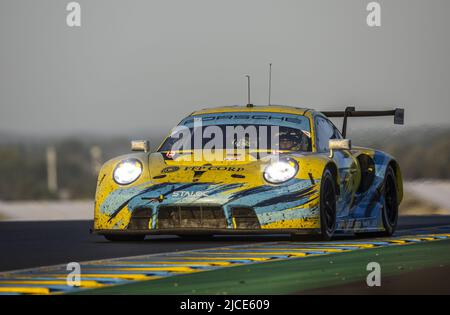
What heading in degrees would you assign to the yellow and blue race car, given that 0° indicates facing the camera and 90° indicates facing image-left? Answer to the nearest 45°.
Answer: approximately 0°
